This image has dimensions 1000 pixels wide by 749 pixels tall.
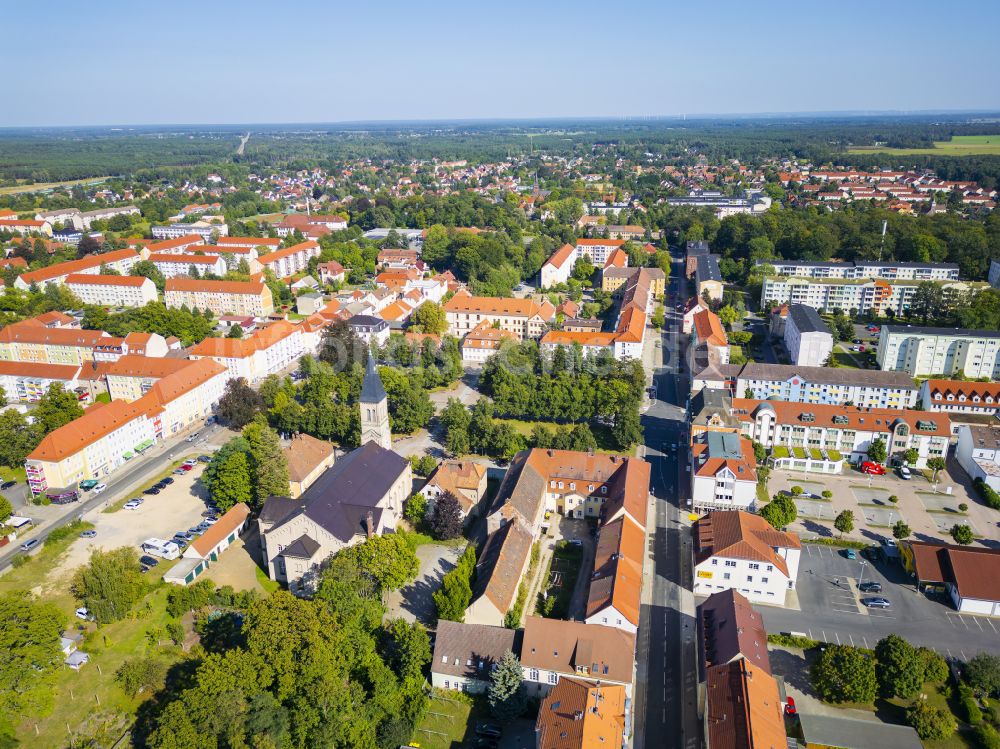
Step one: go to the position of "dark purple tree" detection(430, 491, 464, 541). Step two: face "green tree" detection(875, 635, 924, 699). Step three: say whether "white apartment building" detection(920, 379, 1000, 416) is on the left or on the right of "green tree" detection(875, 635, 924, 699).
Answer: left

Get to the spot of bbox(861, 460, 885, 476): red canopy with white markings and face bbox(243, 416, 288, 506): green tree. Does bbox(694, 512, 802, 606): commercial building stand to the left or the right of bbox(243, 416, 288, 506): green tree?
left

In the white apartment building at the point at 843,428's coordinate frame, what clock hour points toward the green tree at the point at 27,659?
The green tree is roughly at 1 o'clock from the white apartment building.

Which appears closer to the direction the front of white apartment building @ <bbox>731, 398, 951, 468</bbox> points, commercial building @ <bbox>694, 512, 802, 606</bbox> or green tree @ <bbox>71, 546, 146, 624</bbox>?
the commercial building

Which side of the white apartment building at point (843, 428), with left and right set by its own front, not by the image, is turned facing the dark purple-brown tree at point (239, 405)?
right

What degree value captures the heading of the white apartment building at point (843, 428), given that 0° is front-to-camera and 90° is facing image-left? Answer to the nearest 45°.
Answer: approximately 0°

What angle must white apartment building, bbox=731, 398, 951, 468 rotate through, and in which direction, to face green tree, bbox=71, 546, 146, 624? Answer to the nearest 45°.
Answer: approximately 45° to its right

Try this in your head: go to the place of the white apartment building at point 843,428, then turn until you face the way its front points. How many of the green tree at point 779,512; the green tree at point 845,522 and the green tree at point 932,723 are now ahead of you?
3

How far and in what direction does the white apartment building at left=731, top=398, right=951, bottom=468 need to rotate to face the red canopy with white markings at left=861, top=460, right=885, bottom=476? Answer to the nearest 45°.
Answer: approximately 45° to its left

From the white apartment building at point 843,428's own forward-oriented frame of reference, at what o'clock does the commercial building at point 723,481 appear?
The commercial building is roughly at 1 o'clock from the white apartment building.

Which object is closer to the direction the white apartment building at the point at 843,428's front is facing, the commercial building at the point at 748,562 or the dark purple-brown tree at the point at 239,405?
the commercial building

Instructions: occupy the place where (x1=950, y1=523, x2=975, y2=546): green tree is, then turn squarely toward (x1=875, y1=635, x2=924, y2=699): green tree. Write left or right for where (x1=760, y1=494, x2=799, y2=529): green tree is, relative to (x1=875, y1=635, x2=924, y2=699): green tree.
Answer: right

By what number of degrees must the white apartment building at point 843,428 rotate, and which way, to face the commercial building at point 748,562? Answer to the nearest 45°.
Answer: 0° — it already faces it

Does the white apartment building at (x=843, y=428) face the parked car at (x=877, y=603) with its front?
yes
